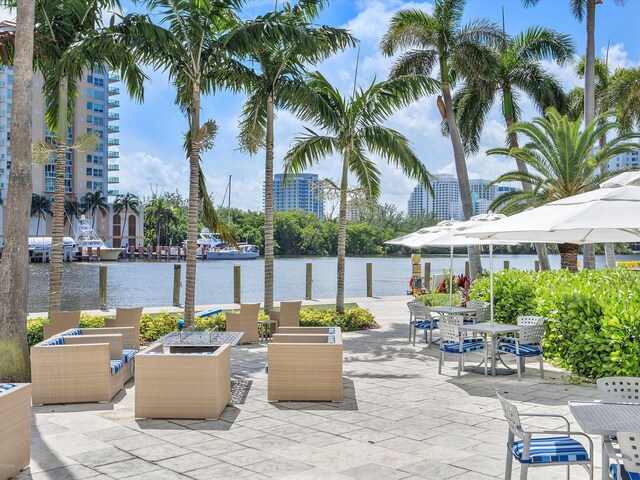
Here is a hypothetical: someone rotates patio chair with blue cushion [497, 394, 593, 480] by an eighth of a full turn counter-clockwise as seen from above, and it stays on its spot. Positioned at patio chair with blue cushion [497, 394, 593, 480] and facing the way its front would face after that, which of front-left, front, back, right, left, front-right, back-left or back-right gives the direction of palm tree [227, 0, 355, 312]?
left

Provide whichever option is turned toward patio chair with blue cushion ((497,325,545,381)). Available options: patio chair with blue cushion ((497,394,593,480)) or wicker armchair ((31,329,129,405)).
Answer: the wicker armchair

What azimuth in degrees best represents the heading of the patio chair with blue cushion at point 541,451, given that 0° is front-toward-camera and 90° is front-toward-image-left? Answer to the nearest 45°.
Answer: approximately 270°

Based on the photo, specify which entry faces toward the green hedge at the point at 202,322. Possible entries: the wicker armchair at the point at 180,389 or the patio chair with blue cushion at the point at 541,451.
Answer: the wicker armchair

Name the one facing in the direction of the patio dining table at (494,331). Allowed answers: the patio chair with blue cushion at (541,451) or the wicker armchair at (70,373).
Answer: the wicker armchair

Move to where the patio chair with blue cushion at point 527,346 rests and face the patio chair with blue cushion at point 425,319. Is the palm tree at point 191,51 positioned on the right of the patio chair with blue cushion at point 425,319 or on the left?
left

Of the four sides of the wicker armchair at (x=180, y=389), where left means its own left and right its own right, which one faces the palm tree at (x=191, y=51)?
front

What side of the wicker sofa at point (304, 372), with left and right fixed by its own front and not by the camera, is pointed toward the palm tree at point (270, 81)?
right

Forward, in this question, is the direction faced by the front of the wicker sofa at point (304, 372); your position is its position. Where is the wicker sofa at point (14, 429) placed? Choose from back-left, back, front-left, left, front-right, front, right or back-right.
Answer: front-left

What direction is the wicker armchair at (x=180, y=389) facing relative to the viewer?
away from the camera

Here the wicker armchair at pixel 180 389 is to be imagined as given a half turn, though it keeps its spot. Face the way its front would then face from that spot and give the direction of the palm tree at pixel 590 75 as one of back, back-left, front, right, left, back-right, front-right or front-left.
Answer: back-left

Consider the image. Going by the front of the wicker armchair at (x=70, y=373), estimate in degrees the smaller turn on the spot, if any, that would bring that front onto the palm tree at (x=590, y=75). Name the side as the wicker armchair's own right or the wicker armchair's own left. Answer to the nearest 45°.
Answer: approximately 45° to the wicker armchair's own left

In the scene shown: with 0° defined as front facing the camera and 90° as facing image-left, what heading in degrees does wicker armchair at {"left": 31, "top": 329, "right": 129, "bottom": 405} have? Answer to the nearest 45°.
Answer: approximately 270°

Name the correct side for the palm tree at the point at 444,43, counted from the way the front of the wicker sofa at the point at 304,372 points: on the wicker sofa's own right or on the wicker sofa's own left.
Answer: on the wicker sofa's own right

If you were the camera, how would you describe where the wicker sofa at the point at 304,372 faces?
facing to the left of the viewer

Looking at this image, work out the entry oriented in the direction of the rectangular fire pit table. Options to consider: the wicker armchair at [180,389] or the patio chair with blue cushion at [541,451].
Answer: the wicker armchair

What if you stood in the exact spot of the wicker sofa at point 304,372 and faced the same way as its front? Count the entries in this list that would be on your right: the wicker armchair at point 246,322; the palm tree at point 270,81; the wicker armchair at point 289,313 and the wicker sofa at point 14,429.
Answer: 3

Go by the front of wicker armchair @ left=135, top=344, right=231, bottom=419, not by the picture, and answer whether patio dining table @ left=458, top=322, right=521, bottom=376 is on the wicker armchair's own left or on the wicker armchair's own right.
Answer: on the wicker armchair's own right

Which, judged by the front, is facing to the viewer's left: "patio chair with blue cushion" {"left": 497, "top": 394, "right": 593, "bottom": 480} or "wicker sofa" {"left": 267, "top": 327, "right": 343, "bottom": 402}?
the wicker sofa
